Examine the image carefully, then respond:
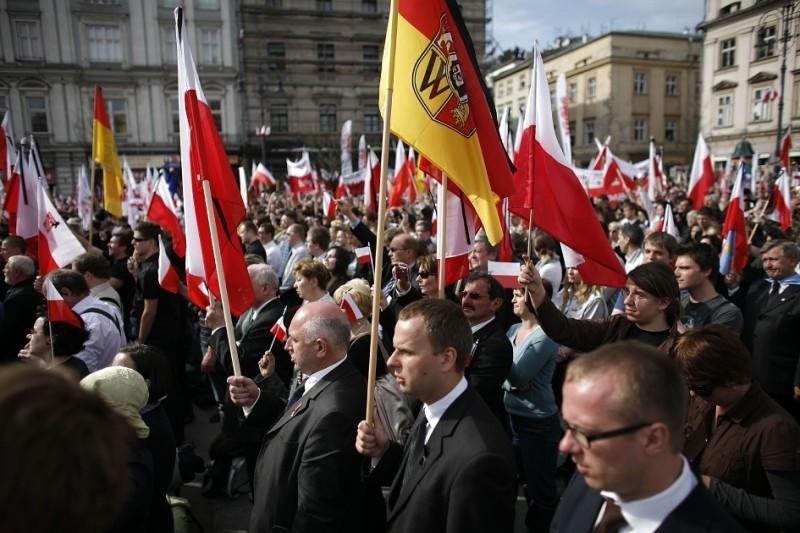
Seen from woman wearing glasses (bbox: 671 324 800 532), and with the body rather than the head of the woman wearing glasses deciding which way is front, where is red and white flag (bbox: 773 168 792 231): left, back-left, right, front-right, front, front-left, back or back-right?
back-right

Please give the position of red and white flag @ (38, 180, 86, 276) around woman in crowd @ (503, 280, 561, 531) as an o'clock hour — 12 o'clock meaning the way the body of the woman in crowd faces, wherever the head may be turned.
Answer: The red and white flag is roughly at 2 o'clock from the woman in crowd.

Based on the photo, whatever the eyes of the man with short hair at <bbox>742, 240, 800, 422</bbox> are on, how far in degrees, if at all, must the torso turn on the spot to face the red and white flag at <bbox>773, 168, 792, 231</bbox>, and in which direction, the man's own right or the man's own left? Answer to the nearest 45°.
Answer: approximately 135° to the man's own right

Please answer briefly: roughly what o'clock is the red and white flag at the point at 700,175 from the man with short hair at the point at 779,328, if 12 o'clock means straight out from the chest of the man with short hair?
The red and white flag is roughly at 4 o'clock from the man with short hair.

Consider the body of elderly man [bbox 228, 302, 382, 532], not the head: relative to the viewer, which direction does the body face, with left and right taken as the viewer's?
facing to the left of the viewer

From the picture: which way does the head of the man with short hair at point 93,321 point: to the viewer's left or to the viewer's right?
to the viewer's left

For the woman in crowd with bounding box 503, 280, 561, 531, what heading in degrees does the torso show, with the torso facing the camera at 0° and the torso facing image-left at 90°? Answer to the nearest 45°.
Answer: approximately 45°
